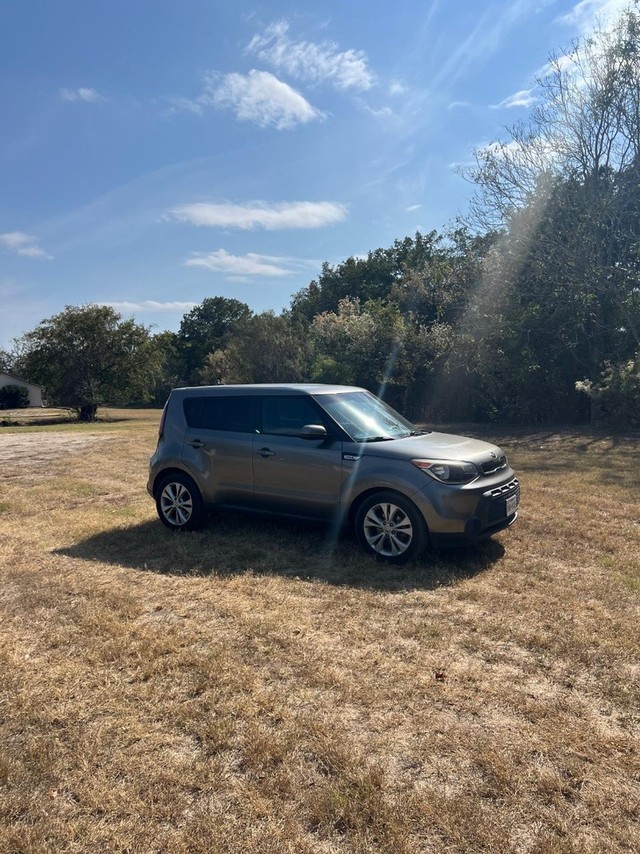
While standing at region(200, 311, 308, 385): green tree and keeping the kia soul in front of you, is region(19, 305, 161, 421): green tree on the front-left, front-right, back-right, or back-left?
back-right

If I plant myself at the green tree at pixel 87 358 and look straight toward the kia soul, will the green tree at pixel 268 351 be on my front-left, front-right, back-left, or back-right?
front-left

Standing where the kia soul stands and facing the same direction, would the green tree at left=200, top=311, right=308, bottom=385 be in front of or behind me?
behind

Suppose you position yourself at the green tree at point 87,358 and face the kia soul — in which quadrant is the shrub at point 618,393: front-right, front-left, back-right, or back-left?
front-left

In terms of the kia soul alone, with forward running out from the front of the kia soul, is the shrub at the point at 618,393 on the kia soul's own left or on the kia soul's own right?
on the kia soul's own left

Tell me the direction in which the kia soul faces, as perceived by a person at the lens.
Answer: facing the viewer and to the right of the viewer

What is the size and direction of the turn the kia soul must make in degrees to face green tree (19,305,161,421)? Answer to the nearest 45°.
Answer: approximately 180°

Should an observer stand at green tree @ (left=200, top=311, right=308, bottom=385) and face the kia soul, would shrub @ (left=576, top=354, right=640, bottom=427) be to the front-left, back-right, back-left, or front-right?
front-left

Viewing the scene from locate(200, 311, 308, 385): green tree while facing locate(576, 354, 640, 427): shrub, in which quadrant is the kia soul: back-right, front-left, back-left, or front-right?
front-right
